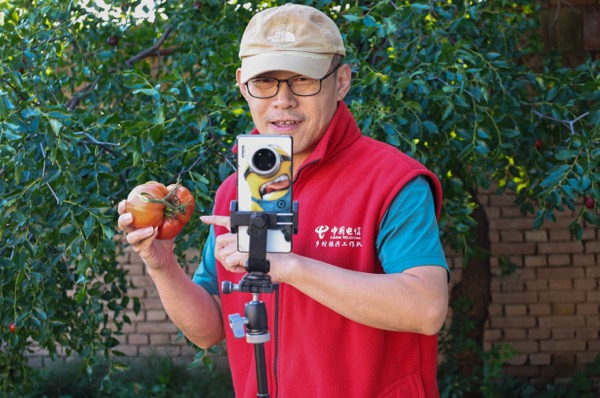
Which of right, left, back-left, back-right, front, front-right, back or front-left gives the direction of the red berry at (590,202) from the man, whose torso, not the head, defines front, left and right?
back

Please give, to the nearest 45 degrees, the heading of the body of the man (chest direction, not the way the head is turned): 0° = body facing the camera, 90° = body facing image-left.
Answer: approximately 45°
